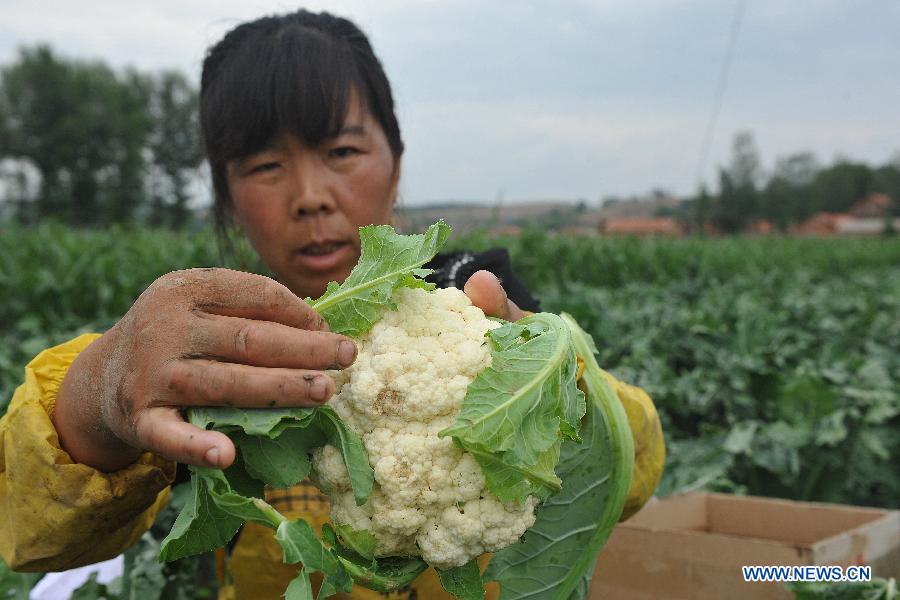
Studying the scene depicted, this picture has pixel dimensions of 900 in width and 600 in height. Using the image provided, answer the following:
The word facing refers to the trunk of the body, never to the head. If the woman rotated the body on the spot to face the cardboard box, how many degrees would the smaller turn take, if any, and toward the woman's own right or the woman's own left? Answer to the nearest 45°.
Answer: approximately 90° to the woman's own left

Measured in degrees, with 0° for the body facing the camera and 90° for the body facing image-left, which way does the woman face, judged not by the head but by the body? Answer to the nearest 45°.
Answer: approximately 0°

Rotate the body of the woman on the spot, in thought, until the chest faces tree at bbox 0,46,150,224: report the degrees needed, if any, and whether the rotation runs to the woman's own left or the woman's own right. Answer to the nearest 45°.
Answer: approximately 180°

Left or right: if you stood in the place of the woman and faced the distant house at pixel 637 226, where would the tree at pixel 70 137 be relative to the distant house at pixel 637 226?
left

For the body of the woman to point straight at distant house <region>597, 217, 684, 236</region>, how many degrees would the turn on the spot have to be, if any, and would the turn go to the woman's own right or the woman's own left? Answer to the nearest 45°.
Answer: approximately 135° to the woman's own left
